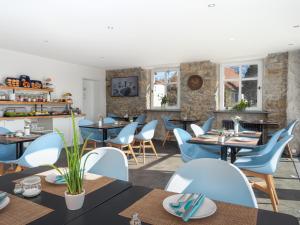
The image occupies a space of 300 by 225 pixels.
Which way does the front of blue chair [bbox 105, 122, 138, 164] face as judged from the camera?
facing to the left of the viewer

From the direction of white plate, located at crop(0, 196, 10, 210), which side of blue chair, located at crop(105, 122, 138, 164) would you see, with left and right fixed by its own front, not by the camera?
left

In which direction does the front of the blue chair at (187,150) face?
to the viewer's right

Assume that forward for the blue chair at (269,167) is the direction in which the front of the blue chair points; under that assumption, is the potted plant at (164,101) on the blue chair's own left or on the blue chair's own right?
on the blue chair's own right

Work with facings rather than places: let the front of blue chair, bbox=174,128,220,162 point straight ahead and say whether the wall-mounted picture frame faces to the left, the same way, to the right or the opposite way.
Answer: to the right

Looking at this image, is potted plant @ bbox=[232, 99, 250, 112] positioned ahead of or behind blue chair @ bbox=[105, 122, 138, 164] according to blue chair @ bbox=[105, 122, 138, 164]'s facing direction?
behind

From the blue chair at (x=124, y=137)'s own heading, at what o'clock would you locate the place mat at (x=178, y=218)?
The place mat is roughly at 9 o'clock from the blue chair.

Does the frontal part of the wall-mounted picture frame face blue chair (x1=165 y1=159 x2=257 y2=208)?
yes

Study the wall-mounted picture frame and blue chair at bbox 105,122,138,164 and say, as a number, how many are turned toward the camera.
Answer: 1

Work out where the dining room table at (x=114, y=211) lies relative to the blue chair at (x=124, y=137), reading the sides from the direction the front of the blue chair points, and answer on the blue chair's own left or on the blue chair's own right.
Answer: on the blue chair's own left

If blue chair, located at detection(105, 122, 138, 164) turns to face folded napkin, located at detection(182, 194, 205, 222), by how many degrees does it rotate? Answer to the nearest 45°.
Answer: approximately 90° to its left
